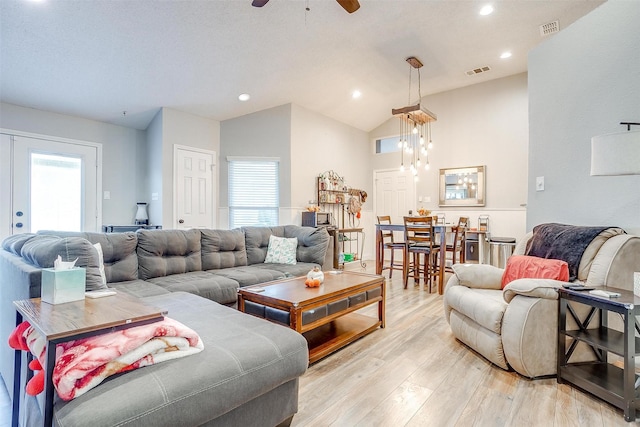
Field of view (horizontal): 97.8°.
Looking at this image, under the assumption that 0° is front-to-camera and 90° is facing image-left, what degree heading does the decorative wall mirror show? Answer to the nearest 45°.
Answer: approximately 0°

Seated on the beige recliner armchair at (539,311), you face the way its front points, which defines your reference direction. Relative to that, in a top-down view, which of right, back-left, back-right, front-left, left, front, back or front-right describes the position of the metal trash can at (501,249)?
back-right

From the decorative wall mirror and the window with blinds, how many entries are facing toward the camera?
2

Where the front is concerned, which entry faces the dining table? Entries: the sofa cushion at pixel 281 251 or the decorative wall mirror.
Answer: the decorative wall mirror

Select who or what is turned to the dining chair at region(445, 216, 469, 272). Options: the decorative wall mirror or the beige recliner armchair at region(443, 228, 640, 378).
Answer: the decorative wall mirror

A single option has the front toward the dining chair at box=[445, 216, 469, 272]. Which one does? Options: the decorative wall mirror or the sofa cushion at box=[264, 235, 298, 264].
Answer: the decorative wall mirror

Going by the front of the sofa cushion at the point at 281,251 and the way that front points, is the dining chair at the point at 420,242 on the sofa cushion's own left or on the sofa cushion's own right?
on the sofa cushion's own left

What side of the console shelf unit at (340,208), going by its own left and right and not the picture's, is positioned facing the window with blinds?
right

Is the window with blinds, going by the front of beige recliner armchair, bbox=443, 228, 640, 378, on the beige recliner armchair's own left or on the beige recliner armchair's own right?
on the beige recliner armchair's own right

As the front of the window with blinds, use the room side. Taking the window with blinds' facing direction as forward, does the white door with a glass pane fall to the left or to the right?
on its right

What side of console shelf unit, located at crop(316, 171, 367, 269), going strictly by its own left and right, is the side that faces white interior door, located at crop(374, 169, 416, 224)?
left

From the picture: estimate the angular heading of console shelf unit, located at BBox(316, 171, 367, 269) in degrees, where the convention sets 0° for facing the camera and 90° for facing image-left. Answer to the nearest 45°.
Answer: approximately 315°

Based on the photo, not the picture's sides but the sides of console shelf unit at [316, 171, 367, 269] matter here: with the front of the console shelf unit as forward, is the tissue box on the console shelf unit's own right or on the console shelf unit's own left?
on the console shelf unit's own right
